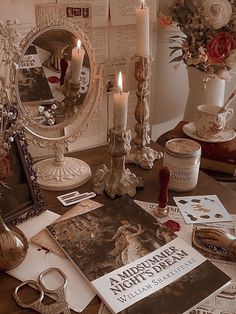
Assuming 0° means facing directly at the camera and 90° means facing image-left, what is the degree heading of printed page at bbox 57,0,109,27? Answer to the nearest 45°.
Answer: approximately 0°
